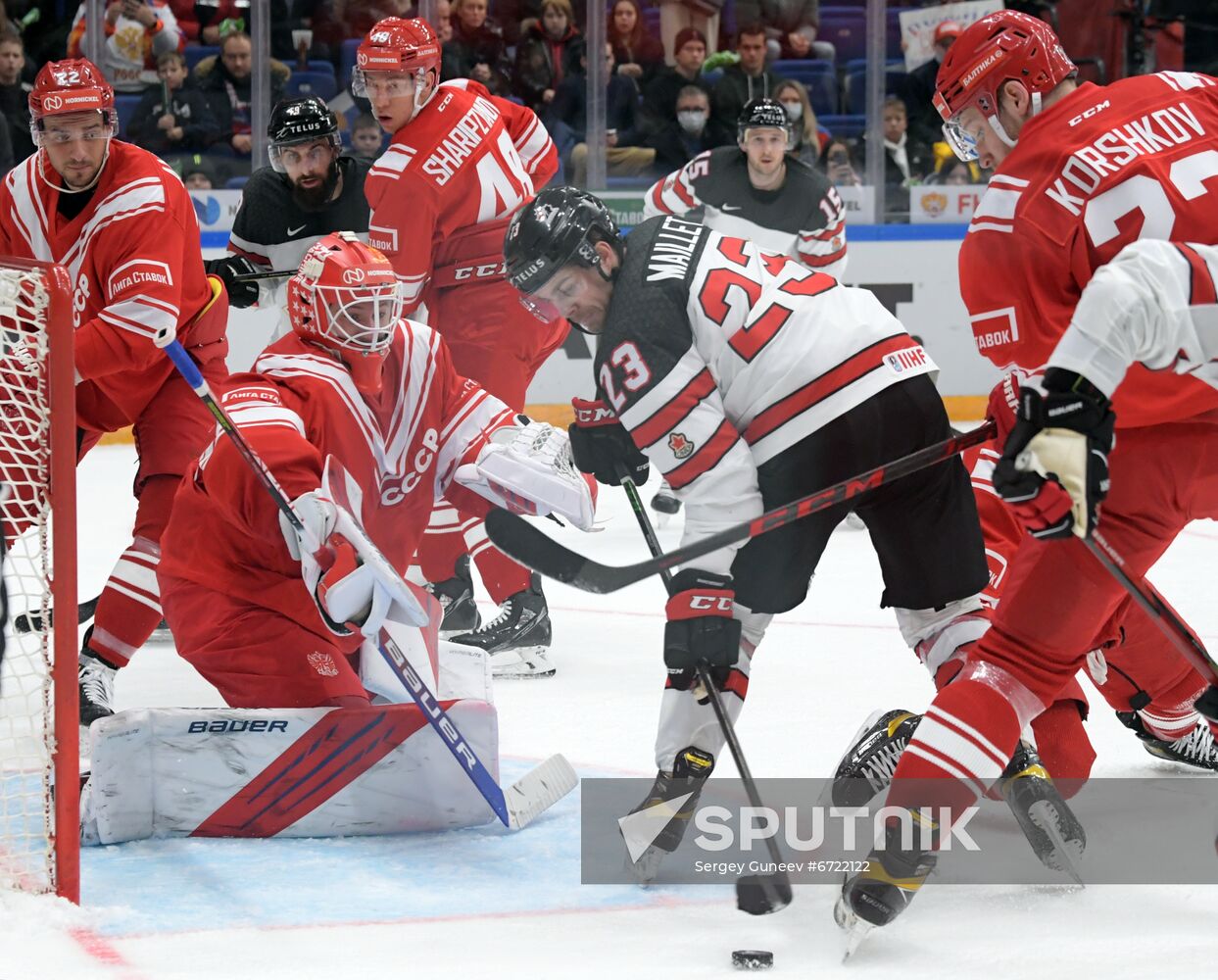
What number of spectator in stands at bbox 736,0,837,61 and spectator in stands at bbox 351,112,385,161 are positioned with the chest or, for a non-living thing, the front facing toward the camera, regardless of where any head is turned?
2

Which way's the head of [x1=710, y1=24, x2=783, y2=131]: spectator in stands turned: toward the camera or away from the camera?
toward the camera

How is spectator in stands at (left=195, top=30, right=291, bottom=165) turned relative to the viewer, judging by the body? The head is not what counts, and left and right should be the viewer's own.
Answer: facing the viewer

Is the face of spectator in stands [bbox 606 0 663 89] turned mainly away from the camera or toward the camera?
toward the camera

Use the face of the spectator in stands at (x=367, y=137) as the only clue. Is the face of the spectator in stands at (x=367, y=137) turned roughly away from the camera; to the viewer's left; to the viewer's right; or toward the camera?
toward the camera

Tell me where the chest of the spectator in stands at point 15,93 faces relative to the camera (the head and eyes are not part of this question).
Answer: toward the camera

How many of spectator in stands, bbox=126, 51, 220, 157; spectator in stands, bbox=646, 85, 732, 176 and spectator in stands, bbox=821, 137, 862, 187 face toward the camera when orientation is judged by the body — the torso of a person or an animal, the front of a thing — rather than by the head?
3

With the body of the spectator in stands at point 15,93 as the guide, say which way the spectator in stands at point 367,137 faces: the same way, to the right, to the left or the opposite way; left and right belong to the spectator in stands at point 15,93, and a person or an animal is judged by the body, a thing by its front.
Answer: the same way

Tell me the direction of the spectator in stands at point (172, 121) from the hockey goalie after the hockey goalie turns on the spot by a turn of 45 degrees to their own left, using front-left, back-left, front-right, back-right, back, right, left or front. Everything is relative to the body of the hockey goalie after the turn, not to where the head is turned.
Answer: left

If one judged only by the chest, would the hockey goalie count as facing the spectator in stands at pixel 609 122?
no

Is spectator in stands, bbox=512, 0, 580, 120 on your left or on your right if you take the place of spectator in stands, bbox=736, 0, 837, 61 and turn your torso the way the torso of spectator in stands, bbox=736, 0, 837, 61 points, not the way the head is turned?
on your right

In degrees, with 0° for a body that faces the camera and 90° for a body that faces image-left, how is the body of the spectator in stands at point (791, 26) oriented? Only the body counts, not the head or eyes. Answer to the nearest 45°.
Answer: approximately 0°

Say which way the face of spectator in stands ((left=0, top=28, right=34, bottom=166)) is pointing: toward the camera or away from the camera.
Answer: toward the camera

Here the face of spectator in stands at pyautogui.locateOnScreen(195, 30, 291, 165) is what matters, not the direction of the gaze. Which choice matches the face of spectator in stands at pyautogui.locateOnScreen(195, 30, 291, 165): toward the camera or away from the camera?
toward the camera

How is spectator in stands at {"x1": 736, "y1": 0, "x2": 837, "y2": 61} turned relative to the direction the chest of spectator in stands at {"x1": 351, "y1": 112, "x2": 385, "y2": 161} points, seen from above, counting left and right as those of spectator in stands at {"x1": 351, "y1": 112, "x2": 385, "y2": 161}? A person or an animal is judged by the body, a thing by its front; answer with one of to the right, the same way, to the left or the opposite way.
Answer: the same way

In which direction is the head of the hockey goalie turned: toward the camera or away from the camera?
toward the camera

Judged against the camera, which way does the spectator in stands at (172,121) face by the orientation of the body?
toward the camera
